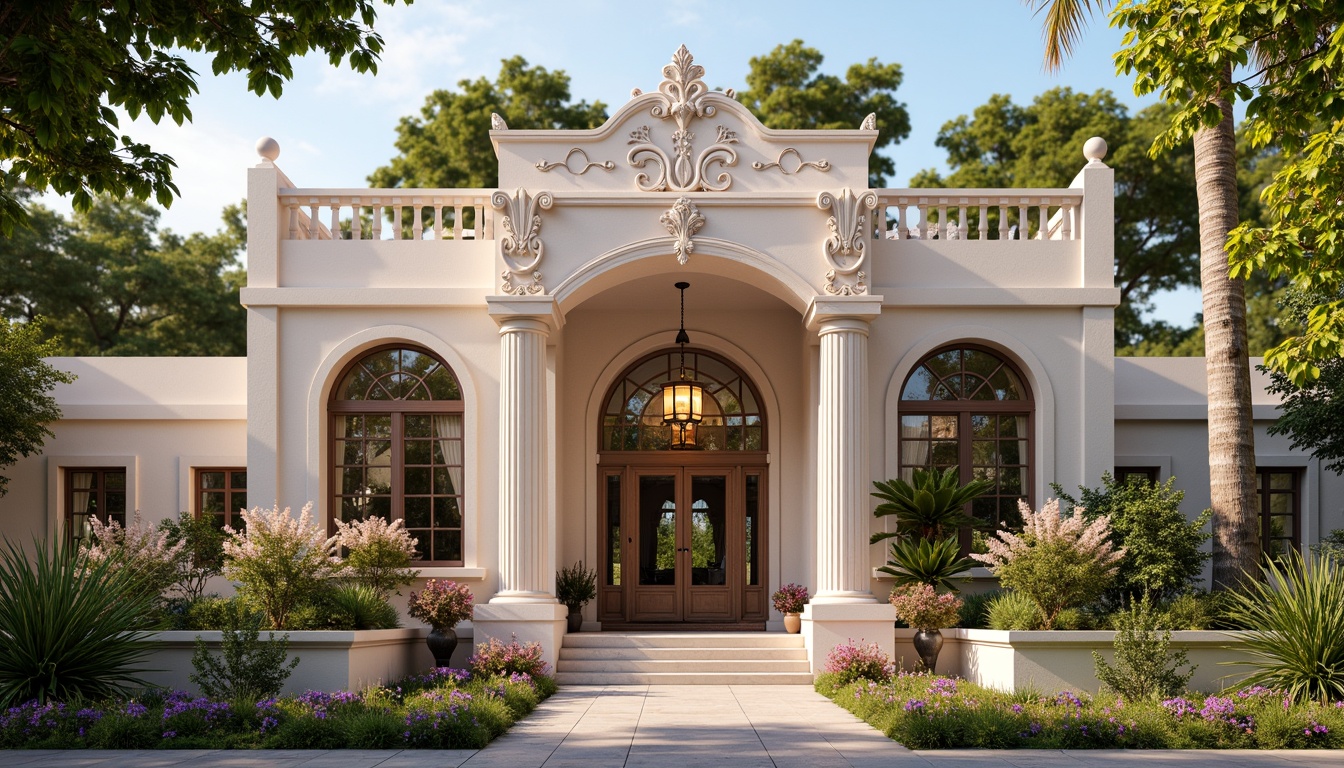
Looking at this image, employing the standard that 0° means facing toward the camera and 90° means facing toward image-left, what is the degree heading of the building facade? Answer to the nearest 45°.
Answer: approximately 0°

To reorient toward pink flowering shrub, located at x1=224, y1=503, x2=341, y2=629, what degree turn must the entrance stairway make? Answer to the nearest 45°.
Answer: approximately 45° to its right

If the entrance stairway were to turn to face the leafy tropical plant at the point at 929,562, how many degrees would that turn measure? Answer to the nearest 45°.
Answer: approximately 90° to its left

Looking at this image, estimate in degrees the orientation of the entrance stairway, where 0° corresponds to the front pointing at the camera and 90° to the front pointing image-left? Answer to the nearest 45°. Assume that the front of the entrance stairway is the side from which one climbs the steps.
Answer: approximately 0°

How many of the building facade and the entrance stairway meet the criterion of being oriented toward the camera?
2
